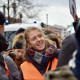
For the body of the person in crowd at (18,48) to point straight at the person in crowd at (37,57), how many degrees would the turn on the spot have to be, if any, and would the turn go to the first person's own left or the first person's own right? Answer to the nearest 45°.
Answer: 0° — they already face them

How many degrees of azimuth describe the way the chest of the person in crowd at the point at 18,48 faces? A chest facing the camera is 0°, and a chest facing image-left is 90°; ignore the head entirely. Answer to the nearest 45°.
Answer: approximately 0°

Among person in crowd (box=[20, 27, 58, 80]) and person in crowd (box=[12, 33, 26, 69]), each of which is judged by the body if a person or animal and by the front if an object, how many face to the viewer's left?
0

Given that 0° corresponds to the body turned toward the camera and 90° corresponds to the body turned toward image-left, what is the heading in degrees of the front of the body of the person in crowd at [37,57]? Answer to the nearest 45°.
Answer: approximately 315°
